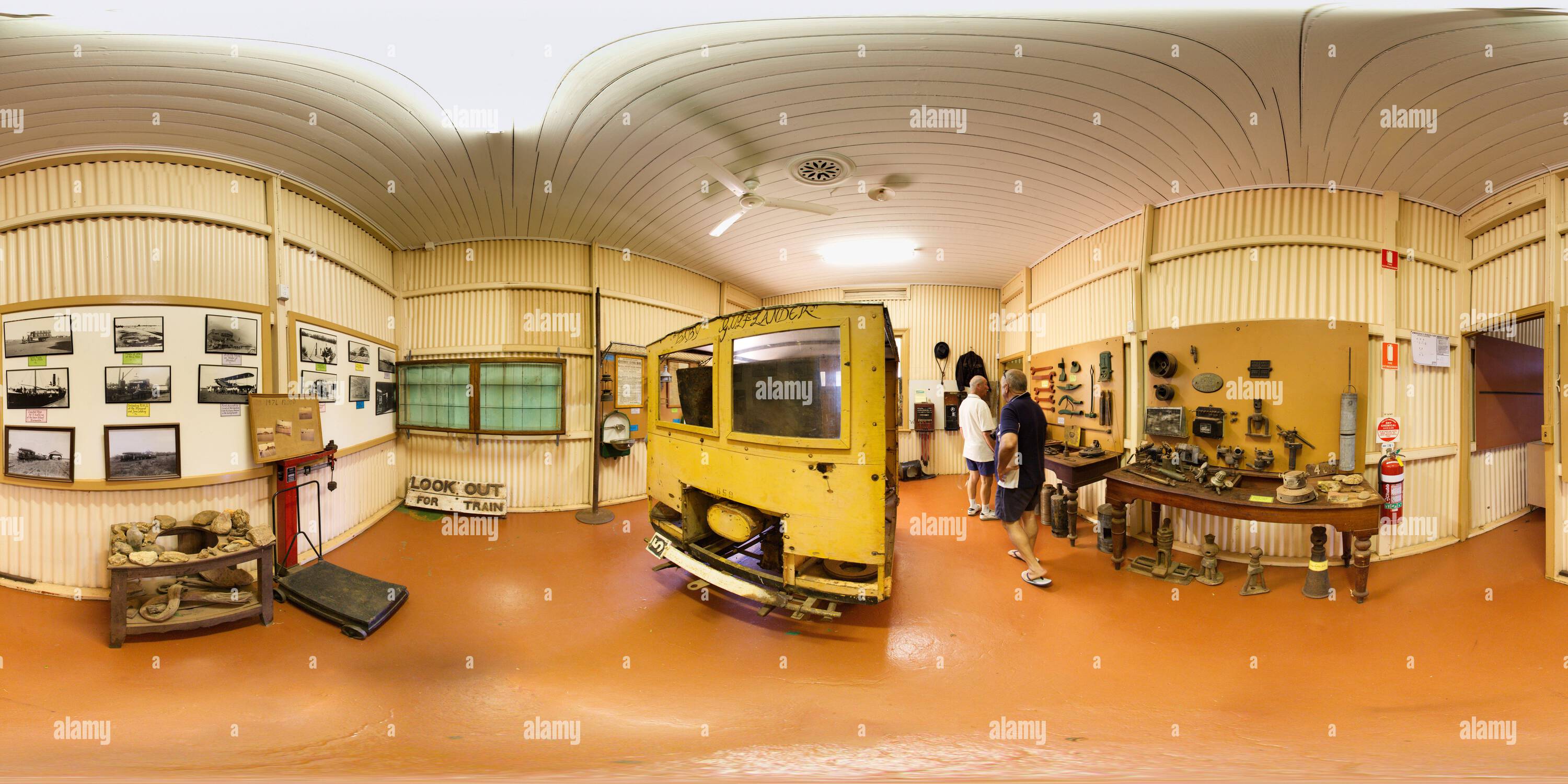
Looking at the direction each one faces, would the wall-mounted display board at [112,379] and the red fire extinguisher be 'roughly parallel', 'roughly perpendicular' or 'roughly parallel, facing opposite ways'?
roughly perpendicular

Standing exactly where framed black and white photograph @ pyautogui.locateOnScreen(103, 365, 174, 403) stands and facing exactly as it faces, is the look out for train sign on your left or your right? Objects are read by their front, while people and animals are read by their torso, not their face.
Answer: on your left

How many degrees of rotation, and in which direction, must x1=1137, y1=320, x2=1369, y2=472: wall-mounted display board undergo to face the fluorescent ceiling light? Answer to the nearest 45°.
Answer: approximately 90° to its right

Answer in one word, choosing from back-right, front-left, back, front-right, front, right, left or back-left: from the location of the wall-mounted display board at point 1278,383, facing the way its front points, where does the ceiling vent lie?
front-right

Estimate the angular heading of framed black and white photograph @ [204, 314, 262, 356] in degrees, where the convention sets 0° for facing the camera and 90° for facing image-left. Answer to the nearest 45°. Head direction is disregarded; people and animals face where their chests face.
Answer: approximately 315°
